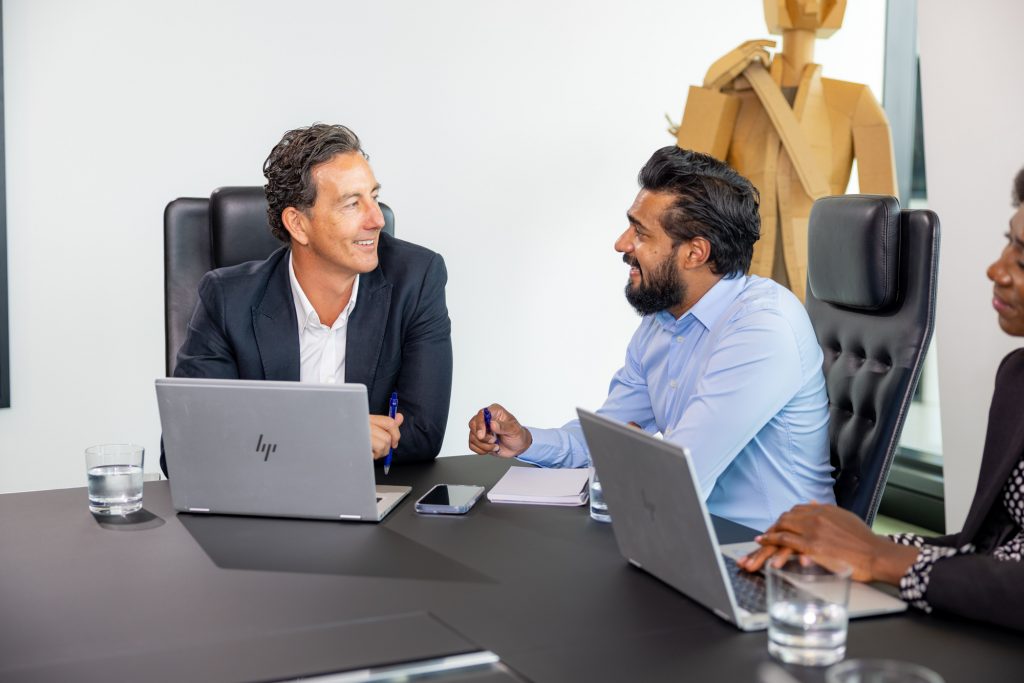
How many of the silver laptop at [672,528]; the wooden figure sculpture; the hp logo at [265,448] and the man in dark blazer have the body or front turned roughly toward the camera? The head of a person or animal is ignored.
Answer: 3

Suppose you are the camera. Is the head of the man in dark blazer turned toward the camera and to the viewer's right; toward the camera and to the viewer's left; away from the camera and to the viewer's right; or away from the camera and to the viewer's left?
toward the camera and to the viewer's right

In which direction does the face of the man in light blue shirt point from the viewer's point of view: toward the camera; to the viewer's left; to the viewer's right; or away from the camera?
to the viewer's left

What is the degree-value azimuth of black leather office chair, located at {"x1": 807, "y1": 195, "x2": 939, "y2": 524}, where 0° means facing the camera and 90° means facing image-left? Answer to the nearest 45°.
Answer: approximately 45°

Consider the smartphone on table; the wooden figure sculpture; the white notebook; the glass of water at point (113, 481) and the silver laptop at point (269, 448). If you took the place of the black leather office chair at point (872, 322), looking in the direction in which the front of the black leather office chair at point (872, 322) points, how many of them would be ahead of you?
4

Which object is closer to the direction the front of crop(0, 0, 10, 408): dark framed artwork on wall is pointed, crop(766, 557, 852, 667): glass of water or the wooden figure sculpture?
the glass of water

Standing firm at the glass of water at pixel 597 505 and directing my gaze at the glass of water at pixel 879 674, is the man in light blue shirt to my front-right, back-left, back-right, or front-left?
back-left

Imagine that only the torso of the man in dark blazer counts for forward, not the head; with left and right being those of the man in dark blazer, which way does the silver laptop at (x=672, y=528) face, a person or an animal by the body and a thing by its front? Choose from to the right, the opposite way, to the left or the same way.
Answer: to the left
